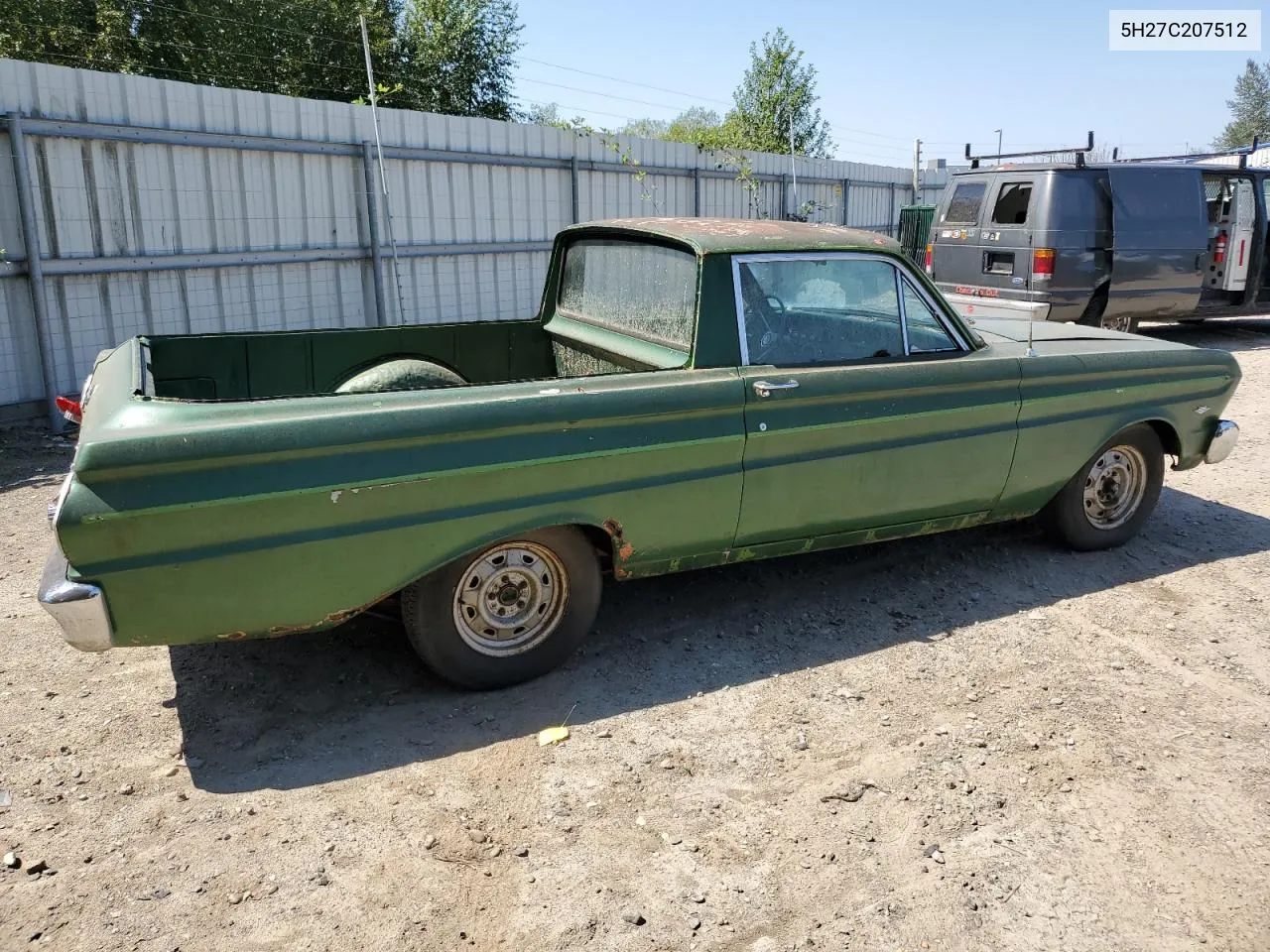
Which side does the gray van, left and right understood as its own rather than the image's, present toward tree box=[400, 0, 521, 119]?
left

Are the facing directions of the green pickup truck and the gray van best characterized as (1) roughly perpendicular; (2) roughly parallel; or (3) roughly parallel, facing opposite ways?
roughly parallel

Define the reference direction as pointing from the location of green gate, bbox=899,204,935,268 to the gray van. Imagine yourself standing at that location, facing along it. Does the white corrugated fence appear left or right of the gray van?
right

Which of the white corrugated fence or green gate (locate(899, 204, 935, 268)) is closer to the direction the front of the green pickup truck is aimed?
the green gate

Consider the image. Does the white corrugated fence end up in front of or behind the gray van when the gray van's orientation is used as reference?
behind

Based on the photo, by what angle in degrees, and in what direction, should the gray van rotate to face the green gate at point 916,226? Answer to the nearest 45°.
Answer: approximately 90° to its left

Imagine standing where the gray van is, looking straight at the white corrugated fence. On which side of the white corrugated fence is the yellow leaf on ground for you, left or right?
left

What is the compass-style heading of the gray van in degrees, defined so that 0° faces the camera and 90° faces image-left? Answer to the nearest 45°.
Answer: approximately 225°

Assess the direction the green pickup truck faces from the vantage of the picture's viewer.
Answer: facing away from the viewer and to the right of the viewer

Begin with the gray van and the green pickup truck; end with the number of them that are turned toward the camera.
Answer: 0

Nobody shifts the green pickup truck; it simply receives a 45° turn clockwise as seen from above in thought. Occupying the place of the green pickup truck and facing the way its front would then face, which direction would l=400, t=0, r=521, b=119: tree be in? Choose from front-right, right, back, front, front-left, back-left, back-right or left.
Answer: left

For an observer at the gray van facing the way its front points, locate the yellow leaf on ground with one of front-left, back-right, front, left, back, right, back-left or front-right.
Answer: back-right
